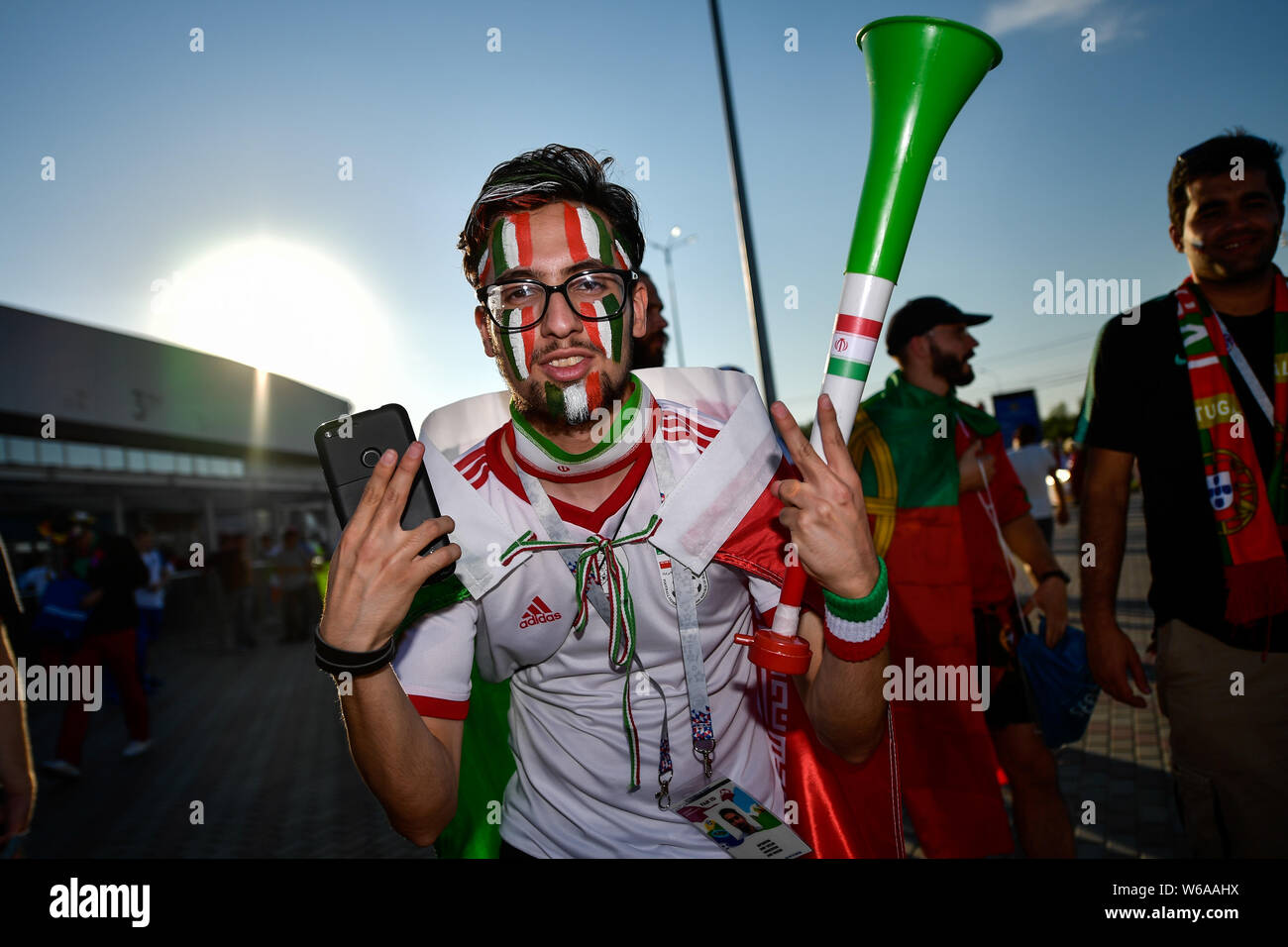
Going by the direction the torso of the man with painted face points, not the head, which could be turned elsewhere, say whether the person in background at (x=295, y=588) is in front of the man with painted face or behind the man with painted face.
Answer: behind

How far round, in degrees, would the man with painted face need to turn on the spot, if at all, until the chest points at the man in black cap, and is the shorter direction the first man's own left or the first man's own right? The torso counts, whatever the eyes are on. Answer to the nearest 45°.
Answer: approximately 135° to the first man's own left

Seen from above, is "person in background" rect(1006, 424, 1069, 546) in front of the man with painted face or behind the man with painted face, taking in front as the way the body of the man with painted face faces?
behind

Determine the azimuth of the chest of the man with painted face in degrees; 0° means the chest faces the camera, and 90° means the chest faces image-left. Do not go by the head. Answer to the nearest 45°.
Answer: approximately 0°

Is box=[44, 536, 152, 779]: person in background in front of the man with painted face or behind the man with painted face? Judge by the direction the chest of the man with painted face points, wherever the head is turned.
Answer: behind

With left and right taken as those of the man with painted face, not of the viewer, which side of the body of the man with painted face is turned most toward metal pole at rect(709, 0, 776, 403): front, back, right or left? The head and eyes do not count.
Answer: back

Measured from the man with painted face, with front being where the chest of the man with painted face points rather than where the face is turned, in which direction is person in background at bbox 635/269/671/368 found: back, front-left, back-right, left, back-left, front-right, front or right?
back
